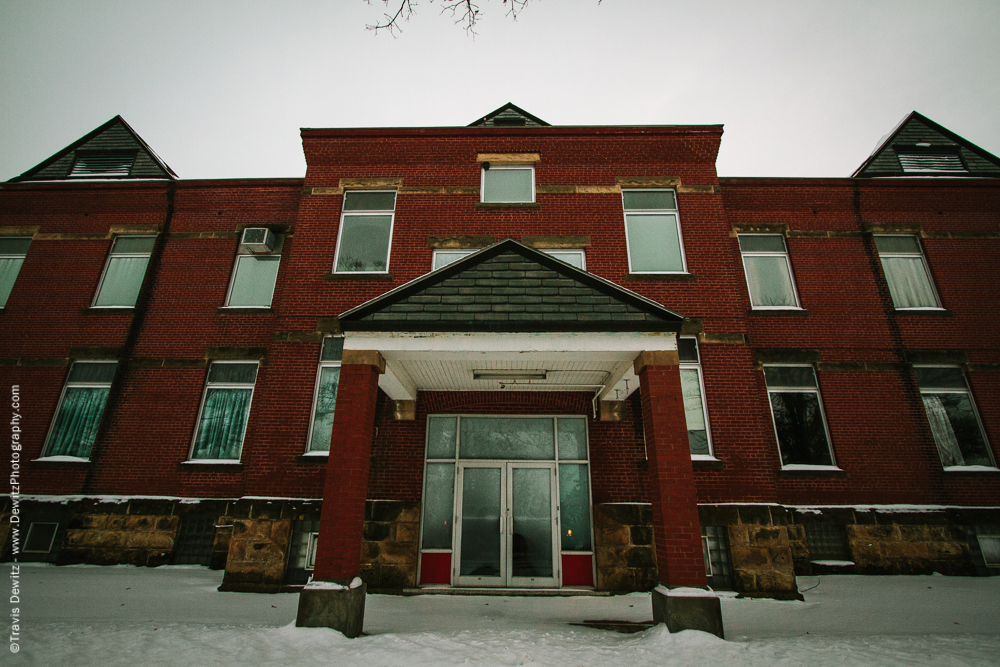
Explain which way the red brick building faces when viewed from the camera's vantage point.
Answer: facing the viewer

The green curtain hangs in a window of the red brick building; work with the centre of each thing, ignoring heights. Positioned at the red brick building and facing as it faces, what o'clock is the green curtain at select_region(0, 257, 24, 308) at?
The green curtain is roughly at 3 o'clock from the red brick building.
